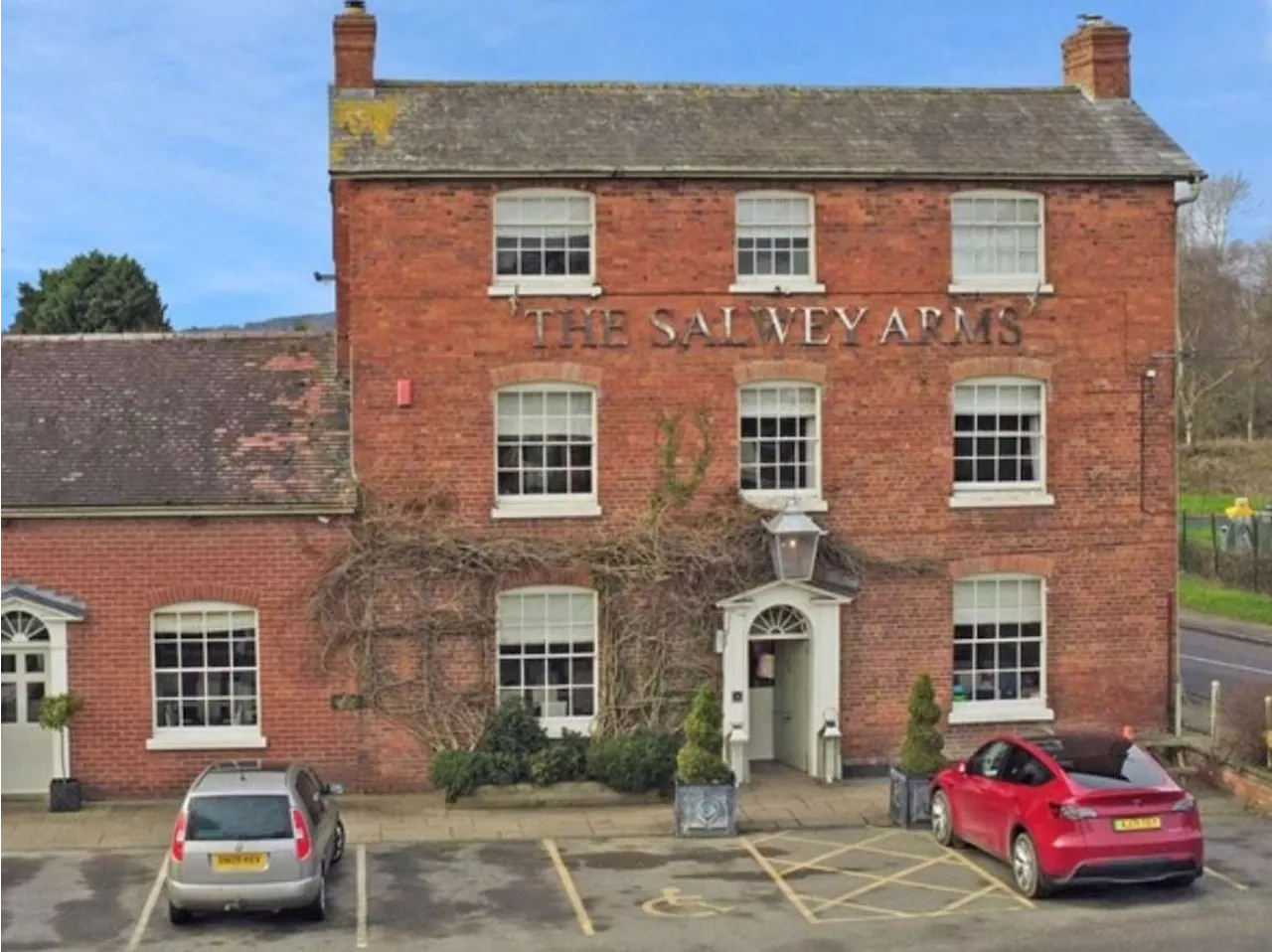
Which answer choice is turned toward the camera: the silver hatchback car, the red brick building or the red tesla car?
the red brick building

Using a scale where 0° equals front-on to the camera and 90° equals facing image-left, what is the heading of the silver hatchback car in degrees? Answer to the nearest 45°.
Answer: approximately 180°

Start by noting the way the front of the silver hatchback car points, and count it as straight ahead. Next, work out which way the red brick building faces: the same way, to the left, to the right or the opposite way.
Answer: the opposite way

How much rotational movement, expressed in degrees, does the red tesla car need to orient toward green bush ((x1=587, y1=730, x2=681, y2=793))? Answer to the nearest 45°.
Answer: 0° — it already faces it

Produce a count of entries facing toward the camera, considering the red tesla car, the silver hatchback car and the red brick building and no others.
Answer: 1

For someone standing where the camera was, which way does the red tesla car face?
facing away from the viewer and to the left of the viewer

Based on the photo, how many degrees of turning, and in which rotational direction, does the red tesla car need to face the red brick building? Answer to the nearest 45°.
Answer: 0° — it already faces it

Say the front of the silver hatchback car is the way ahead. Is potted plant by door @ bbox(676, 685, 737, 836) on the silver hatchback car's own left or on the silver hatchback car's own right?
on the silver hatchback car's own right
